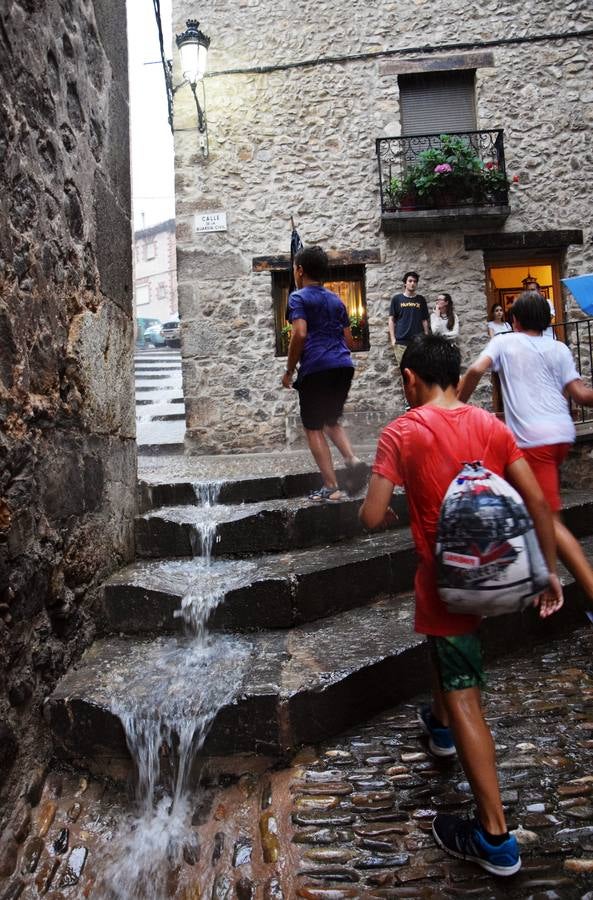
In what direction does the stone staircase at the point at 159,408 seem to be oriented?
toward the camera

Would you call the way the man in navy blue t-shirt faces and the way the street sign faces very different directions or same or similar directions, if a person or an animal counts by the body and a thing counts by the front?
same or similar directions

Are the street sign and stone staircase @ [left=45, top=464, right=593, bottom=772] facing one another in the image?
no

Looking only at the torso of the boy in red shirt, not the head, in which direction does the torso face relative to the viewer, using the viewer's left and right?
facing away from the viewer and to the left of the viewer

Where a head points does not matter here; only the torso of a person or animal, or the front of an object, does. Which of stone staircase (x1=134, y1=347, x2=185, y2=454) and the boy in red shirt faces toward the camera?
the stone staircase

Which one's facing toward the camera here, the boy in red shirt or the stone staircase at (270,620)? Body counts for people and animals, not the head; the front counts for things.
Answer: the stone staircase

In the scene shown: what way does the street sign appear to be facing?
toward the camera

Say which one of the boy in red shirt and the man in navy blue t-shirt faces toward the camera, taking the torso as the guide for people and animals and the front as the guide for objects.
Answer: the man in navy blue t-shirt

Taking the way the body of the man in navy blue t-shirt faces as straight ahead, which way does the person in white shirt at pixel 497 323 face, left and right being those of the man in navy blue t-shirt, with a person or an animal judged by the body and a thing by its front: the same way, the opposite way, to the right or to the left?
the same way

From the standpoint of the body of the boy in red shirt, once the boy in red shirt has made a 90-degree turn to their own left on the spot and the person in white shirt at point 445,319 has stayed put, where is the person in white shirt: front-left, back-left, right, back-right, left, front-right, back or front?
back-right

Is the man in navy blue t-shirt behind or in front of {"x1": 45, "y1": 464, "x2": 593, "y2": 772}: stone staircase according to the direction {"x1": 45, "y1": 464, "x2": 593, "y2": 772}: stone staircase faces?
behind

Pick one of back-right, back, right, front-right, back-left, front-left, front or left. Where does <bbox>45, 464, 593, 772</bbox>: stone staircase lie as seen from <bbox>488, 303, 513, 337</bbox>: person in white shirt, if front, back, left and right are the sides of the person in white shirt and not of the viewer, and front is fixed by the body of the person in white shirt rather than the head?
front

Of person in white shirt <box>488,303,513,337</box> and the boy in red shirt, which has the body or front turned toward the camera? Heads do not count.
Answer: the person in white shirt
